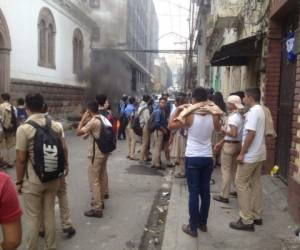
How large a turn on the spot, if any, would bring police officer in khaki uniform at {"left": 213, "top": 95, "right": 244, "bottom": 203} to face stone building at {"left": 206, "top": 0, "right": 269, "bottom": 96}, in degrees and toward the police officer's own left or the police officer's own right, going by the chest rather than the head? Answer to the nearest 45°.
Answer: approximately 90° to the police officer's own right

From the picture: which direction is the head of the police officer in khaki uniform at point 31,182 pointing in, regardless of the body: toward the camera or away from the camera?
away from the camera

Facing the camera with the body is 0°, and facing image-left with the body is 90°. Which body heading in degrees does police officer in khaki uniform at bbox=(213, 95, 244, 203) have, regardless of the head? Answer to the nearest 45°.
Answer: approximately 90°

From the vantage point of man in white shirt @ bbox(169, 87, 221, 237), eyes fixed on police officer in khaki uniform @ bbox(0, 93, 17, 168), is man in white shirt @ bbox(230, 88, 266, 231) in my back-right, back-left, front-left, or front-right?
back-right

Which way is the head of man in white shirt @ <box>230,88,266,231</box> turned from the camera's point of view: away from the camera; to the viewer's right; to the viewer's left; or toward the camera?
to the viewer's left

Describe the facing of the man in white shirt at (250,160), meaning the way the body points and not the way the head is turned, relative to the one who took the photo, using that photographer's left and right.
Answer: facing to the left of the viewer

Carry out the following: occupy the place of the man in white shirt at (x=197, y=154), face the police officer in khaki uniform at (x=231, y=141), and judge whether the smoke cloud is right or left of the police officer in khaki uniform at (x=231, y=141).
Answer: left
